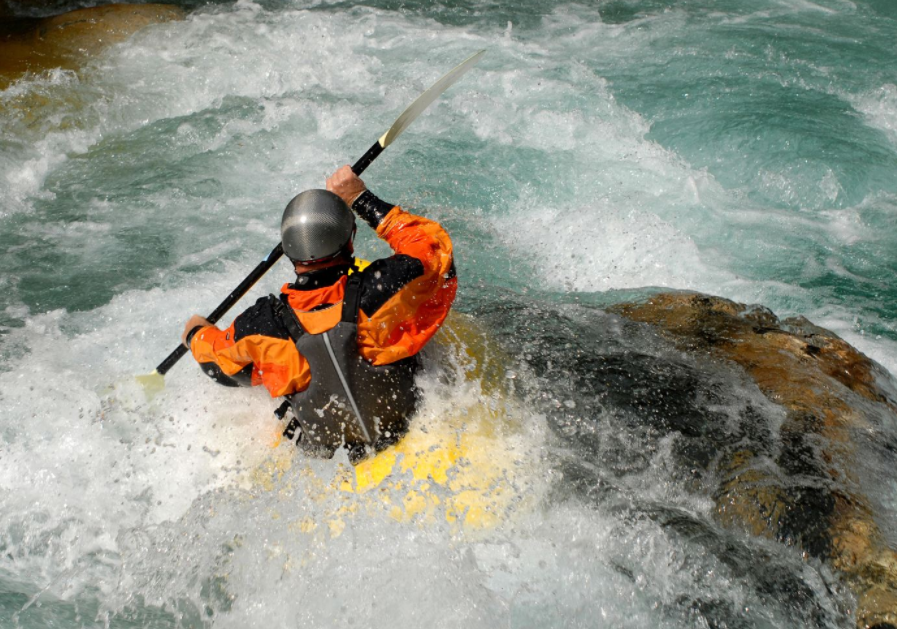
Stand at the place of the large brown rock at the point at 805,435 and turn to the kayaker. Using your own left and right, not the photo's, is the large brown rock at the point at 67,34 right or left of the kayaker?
right

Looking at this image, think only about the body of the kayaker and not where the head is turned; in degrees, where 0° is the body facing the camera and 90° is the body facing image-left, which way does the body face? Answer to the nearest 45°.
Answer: approximately 180°

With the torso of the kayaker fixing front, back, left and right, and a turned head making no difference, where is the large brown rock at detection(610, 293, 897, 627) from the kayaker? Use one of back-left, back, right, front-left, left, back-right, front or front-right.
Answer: right

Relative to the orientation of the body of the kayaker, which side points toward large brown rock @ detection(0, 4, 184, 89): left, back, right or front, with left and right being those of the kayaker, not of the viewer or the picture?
front
